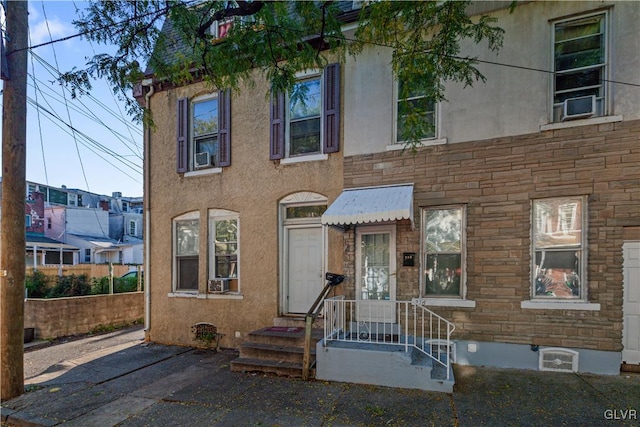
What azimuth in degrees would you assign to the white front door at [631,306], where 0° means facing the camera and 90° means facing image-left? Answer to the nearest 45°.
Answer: approximately 0°
